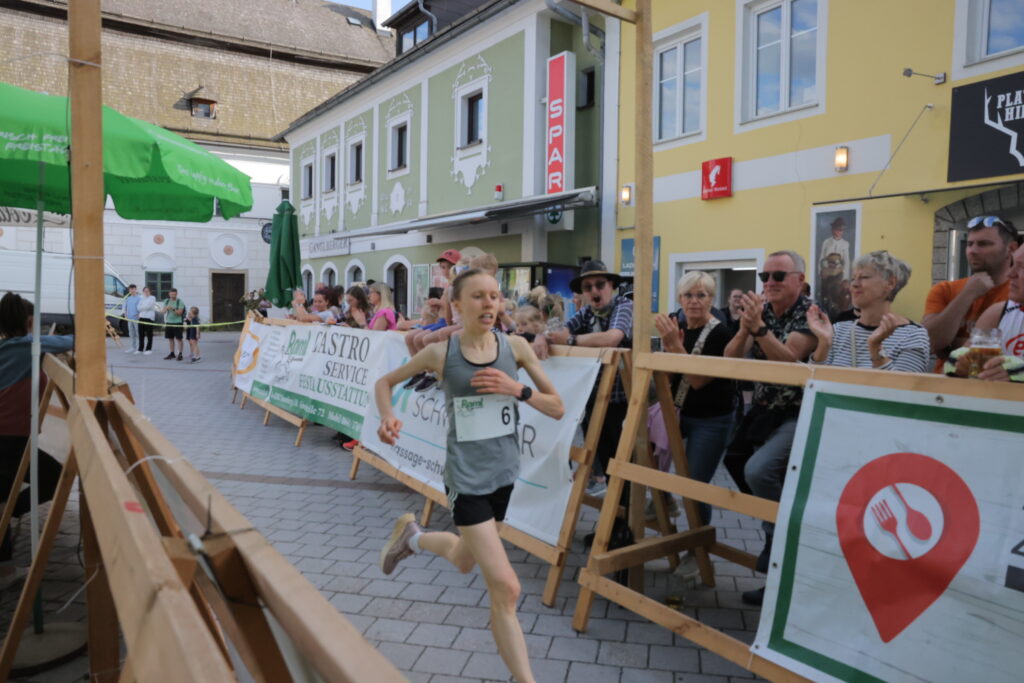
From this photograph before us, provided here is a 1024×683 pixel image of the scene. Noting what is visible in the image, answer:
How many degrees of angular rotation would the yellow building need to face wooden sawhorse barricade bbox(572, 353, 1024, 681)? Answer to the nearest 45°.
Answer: approximately 45° to its left

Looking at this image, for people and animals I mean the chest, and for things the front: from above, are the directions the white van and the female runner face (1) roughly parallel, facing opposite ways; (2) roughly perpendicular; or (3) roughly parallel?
roughly perpendicular

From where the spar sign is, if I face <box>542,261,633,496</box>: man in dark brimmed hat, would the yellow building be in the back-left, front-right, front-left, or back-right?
front-left

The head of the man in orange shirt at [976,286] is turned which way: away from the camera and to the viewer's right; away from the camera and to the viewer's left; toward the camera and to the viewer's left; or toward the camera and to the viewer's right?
toward the camera and to the viewer's left

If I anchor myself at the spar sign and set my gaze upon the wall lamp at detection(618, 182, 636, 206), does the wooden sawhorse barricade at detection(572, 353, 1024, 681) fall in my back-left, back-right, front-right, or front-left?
front-right

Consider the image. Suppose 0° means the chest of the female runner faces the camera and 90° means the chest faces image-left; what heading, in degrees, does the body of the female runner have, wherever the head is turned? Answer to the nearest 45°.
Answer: approximately 315°

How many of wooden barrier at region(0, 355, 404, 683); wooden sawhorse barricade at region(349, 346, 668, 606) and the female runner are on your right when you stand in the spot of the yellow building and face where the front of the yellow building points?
0

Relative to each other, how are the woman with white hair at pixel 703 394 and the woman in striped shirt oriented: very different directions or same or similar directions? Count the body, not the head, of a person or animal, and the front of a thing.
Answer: same or similar directions

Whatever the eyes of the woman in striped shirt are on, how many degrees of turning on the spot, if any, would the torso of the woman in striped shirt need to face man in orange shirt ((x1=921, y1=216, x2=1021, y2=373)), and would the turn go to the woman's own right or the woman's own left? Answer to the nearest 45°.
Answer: approximately 180°

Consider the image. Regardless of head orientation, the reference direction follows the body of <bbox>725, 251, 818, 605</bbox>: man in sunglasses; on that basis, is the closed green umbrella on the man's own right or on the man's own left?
on the man's own right
